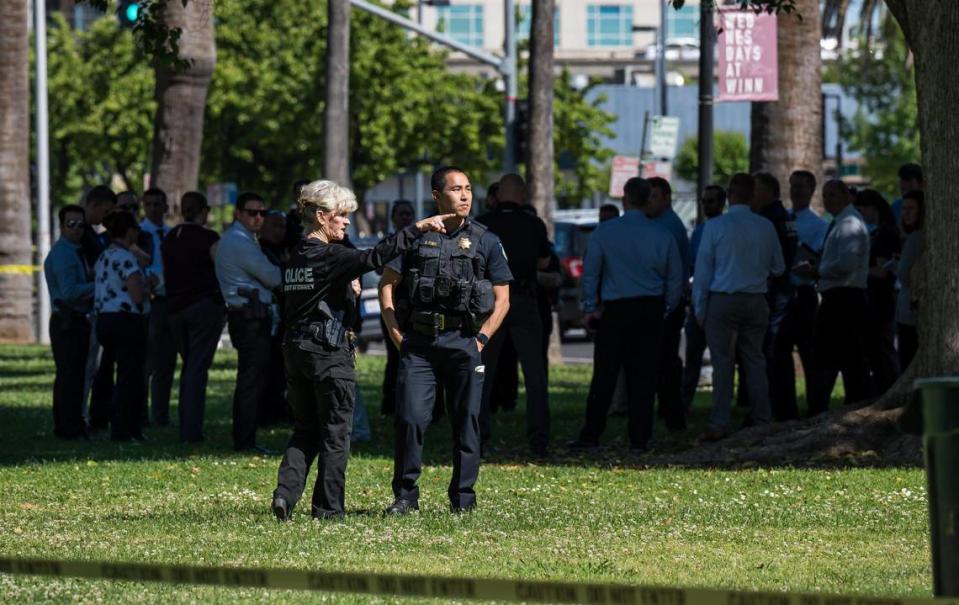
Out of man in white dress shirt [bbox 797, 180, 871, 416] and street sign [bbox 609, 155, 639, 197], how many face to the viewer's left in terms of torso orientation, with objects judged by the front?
1

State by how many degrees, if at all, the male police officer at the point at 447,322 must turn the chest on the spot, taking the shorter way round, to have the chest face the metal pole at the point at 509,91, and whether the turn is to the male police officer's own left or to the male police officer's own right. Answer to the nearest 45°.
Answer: approximately 180°

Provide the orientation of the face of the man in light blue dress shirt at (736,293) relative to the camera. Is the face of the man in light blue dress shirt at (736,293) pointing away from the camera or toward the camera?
away from the camera

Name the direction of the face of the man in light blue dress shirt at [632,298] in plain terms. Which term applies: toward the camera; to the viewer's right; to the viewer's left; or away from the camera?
away from the camera

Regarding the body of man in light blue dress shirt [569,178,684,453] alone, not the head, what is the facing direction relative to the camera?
away from the camera

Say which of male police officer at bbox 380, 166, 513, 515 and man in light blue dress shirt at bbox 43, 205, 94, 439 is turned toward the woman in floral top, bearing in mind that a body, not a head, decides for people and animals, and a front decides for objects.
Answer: the man in light blue dress shirt

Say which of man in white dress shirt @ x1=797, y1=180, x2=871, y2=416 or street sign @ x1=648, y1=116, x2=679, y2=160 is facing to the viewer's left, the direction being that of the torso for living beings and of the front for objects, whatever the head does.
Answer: the man in white dress shirt
